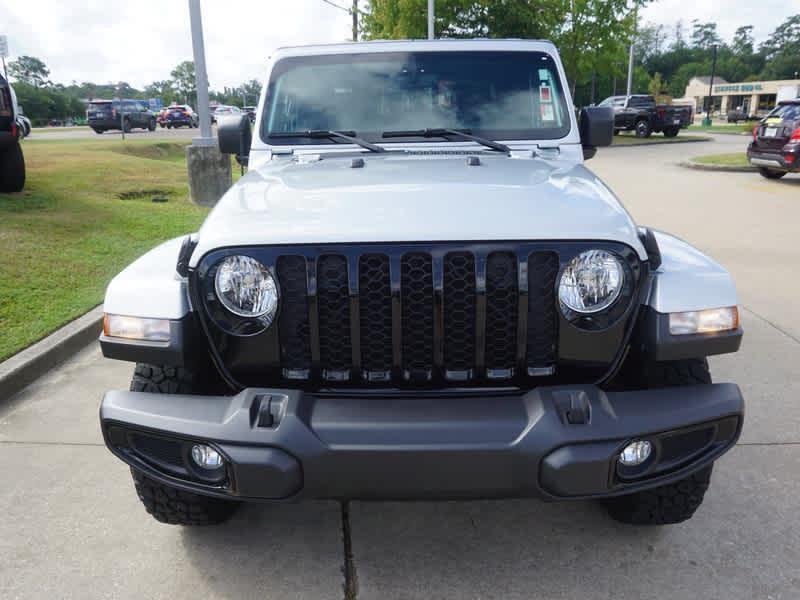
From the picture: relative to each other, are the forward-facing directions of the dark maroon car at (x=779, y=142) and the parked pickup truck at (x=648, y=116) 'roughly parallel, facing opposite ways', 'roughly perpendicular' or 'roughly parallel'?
roughly perpendicular

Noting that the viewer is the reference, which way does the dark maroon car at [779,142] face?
facing away from the viewer and to the right of the viewer

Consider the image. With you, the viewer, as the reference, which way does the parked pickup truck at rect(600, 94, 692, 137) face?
facing away from the viewer and to the left of the viewer

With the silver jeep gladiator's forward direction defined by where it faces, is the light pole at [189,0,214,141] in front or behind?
behind

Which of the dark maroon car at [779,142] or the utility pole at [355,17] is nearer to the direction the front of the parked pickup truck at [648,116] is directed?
the utility pole

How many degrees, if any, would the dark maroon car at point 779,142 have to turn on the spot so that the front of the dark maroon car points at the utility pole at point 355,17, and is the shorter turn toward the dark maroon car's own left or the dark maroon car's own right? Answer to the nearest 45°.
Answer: approximately 90° to the dark maroon car's own left

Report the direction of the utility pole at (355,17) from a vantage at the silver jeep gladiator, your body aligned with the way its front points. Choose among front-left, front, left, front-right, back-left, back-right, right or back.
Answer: back

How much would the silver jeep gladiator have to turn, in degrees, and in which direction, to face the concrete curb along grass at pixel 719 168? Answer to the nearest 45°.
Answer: approximately 135° to its left

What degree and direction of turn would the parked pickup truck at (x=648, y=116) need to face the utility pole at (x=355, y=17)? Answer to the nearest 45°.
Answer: approximately 45° to its left

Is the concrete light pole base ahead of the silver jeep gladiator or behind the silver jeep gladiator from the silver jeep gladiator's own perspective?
behind

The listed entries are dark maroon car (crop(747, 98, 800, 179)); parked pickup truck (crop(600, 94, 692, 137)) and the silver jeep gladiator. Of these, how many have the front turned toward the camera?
1

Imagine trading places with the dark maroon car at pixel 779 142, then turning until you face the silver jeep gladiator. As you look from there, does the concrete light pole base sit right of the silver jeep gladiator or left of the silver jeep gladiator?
right

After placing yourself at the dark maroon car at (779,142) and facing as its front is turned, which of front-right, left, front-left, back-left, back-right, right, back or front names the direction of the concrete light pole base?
back

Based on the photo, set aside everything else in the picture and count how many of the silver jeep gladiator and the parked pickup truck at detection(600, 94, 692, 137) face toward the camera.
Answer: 1
